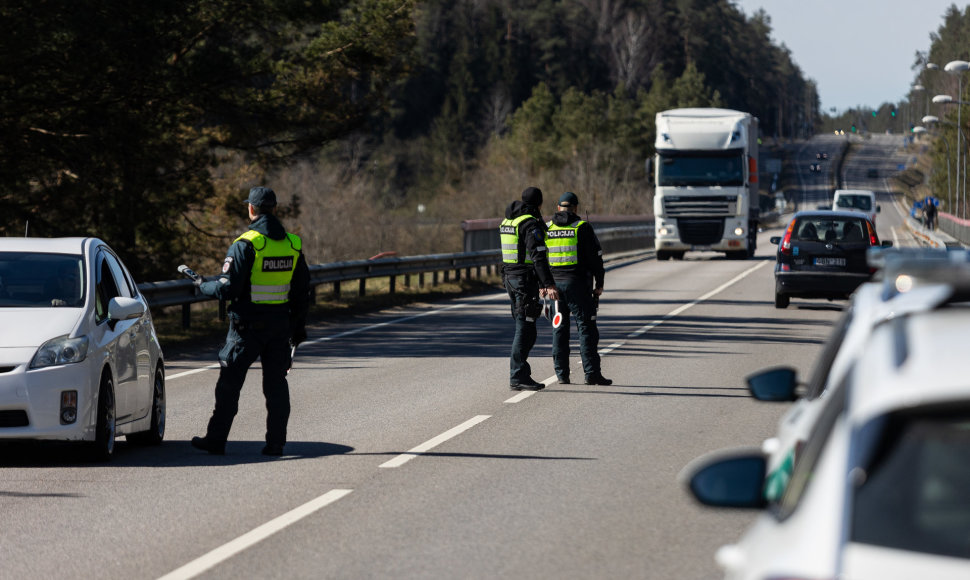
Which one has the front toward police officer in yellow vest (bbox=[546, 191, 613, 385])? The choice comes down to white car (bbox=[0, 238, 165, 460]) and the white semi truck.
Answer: the white semi truck

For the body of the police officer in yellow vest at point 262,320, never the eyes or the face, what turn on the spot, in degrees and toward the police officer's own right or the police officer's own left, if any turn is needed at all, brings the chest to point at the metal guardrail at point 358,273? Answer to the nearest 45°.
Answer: approximately 45° to the police officer's own right

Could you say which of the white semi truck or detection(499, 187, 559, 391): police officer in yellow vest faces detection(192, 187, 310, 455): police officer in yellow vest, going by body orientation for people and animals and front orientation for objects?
the white semi truck

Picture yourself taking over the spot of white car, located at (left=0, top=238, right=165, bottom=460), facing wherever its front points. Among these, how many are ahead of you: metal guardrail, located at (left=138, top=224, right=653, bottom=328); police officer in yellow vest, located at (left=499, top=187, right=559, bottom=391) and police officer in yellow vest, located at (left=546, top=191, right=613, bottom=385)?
0

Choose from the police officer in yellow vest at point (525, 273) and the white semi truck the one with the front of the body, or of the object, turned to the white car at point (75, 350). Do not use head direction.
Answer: the white semi truck

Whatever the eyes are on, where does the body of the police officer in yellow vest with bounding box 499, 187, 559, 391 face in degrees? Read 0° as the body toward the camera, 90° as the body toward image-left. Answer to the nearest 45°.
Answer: approximately 225°

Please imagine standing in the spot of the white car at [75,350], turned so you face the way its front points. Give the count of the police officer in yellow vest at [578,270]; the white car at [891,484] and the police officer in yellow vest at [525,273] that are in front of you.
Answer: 1

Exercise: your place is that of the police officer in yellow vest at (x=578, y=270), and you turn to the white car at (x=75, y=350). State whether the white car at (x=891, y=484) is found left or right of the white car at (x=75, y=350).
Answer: left

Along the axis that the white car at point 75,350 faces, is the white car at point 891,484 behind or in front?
in front

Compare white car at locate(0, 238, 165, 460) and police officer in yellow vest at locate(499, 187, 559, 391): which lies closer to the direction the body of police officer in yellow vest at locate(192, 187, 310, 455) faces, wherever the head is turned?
the white car

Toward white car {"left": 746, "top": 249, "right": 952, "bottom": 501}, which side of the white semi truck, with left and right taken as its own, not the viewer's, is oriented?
front

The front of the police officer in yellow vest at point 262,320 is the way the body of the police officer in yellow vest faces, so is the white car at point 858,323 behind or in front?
behind

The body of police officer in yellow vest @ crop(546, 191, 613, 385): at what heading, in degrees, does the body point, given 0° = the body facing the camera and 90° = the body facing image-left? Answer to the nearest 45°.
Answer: approximately 225°

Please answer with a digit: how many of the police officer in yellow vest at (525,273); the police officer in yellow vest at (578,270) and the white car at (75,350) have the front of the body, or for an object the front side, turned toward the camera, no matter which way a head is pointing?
1

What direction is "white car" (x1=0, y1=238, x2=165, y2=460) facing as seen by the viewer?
toward the camera

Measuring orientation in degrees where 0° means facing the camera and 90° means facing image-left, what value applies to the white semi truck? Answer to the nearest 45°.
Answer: approximately 0°

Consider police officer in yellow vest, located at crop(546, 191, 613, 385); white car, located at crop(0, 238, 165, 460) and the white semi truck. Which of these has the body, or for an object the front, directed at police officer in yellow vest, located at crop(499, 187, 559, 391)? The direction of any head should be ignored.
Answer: the white semi truck

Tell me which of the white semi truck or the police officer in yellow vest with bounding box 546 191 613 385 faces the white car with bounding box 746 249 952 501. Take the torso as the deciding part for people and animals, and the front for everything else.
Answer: the white semi truck

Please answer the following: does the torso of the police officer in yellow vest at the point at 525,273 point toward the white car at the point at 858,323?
no

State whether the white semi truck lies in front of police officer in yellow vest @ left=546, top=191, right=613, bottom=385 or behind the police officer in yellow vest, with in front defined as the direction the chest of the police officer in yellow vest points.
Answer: in front

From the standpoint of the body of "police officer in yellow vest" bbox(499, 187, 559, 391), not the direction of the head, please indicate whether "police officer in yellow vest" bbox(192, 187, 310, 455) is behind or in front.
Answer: behind
